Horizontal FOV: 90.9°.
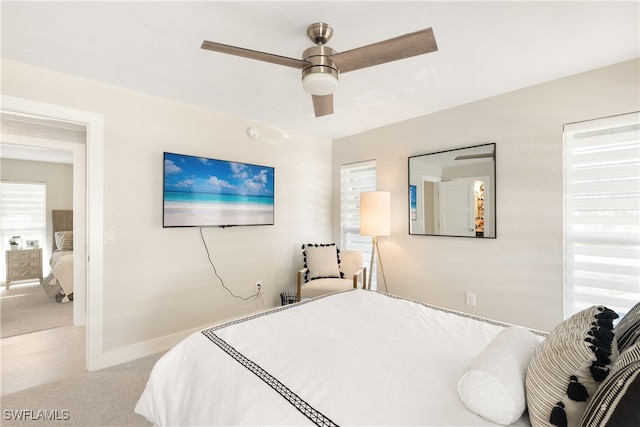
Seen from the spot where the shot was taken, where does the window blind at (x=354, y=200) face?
facing the viewer and to the left of the viewer

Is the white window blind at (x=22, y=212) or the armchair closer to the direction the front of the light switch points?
the armchair

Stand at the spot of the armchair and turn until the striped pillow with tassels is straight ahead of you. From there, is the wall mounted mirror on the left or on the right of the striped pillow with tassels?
left

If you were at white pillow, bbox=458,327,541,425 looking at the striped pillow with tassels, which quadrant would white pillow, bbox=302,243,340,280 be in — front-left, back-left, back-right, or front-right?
back-left

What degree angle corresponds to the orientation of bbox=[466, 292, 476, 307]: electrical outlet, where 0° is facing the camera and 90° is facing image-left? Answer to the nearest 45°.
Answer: approximately 45°

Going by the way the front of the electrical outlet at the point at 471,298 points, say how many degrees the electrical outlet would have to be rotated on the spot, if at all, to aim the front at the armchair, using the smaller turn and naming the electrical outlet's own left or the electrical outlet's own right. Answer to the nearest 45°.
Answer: approximately 45° to the electrical outlet's own right

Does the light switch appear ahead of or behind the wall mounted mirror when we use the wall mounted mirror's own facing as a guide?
ahead

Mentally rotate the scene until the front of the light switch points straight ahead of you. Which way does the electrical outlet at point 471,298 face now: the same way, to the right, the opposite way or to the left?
to the right

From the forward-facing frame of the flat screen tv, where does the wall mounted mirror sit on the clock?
The wall mounted mirror is roughly at 11 o'clock from the flat screen tv.

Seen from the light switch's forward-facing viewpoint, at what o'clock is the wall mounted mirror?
The wall mounted mirror is roughly at 10 o'clock from the light switch.

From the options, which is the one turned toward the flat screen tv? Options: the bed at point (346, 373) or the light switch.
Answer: the bed

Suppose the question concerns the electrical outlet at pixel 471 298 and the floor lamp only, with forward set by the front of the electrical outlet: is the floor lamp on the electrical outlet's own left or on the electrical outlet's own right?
on the electrical outlet's own right

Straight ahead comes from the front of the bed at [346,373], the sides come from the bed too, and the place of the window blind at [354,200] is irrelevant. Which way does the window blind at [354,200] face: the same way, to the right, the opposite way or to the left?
to the left
